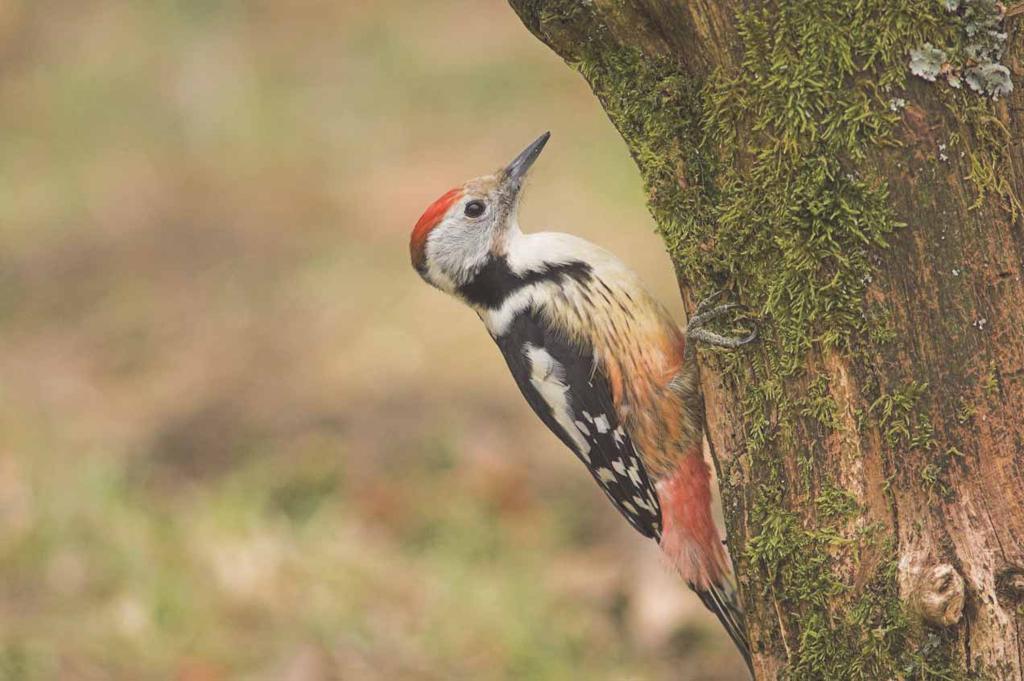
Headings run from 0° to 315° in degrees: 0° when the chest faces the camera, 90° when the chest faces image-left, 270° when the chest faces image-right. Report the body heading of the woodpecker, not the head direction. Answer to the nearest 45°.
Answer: approximately 270°

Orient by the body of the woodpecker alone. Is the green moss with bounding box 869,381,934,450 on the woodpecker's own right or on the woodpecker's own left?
on the woodpecker's own right
